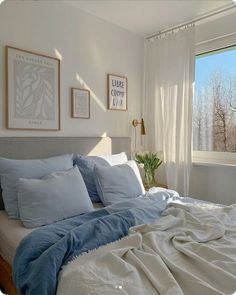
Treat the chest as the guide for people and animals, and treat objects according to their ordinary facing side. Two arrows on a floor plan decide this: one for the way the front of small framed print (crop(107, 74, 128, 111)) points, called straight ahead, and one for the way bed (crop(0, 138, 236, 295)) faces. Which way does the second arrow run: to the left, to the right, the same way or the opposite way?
the same way

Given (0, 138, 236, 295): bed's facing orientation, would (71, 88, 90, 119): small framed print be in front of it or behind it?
behind

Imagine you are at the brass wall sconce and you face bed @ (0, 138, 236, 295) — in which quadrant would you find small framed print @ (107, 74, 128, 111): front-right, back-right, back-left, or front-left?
front-right

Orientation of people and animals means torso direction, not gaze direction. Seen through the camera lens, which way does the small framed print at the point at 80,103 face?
facing the viewer and to the right of the viewer

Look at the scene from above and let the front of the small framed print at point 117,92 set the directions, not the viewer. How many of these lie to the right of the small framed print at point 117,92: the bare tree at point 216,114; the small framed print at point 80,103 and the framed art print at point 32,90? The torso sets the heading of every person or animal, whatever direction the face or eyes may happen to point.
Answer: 2

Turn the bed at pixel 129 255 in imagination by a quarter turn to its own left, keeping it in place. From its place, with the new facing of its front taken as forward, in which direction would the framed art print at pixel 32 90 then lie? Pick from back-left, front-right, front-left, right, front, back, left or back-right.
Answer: left

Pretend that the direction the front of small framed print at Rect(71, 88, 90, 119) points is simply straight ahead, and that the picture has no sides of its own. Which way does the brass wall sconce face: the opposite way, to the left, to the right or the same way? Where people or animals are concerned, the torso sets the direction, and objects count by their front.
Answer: the same way

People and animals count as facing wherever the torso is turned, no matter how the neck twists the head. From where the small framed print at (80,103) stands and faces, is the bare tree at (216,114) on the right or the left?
on its left

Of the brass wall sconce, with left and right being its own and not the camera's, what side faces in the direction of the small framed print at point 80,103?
right

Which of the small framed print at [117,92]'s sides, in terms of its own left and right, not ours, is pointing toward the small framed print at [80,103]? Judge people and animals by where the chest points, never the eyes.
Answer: right

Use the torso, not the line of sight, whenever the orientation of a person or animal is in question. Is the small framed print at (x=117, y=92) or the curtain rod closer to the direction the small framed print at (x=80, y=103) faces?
the curtain rod

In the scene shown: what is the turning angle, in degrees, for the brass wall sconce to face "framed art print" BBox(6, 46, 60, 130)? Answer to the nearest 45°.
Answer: approximately 90° to its right

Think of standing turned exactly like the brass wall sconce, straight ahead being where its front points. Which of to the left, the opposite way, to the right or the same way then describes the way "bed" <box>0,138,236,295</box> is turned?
the same way

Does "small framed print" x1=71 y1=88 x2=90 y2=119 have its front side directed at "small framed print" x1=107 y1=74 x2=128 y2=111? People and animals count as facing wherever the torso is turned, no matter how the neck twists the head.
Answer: no

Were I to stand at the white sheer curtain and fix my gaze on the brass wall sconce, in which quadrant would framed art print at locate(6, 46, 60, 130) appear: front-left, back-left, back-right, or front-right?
front-left

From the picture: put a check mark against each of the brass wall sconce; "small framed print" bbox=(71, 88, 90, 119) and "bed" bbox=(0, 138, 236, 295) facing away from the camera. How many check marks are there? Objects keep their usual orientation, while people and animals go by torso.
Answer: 0

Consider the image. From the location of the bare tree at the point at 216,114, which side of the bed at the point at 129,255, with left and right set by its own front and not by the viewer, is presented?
left

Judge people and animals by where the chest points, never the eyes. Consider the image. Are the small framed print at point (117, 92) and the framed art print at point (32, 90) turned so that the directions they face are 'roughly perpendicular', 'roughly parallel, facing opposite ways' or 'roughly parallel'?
roughly parallel
